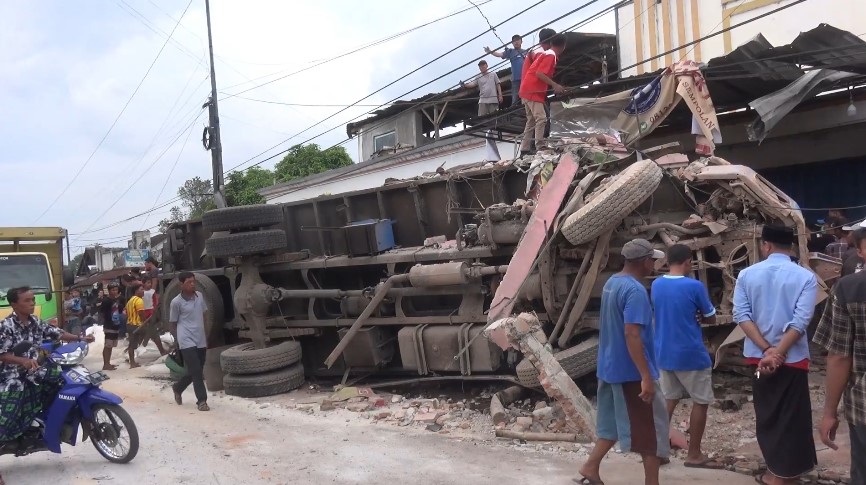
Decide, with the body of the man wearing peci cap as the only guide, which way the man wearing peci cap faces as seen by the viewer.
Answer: away from the camera

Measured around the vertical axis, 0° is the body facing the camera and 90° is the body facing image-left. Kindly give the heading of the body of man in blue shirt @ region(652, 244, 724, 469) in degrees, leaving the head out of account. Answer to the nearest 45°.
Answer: approximately 225°

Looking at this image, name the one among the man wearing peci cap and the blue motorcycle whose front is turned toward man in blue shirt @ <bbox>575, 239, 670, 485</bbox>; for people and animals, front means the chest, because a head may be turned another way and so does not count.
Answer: the blue motorcycle

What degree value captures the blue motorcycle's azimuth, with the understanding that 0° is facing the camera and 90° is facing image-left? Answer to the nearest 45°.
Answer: approximately 315°

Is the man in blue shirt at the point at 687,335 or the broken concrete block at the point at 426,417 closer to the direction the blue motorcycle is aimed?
the man in blue shirt

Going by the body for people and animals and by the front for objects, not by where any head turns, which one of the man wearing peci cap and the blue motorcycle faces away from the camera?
the man wearing peci cap

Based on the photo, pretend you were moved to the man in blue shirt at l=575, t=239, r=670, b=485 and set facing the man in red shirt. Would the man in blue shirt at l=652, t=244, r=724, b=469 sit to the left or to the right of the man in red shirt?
right

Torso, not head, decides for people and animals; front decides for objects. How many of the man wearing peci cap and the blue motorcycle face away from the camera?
1

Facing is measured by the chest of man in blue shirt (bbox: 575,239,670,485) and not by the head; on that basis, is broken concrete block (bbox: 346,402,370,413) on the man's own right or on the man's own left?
on the man's own left

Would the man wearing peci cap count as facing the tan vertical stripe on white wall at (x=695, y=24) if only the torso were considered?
yes

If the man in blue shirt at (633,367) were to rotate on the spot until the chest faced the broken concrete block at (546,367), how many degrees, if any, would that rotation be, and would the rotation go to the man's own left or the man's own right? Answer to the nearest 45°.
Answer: approximately 90° to the man's own left

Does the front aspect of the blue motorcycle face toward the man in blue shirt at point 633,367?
yes

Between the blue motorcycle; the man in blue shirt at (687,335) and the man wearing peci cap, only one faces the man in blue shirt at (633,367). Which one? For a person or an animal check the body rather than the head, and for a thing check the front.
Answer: the blue motorcycle

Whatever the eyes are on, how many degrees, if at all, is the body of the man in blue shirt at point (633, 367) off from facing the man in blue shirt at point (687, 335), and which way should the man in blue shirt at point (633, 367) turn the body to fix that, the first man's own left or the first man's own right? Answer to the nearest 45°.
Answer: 0° — they already face them

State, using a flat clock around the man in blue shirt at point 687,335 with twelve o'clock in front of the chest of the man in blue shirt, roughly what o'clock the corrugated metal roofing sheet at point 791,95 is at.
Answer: The corrugated metal roofing sheet is roughly at 11 o'clock from the man in blue shirt.

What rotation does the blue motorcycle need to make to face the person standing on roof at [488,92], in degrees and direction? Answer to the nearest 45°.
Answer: approximately 90° to its left
